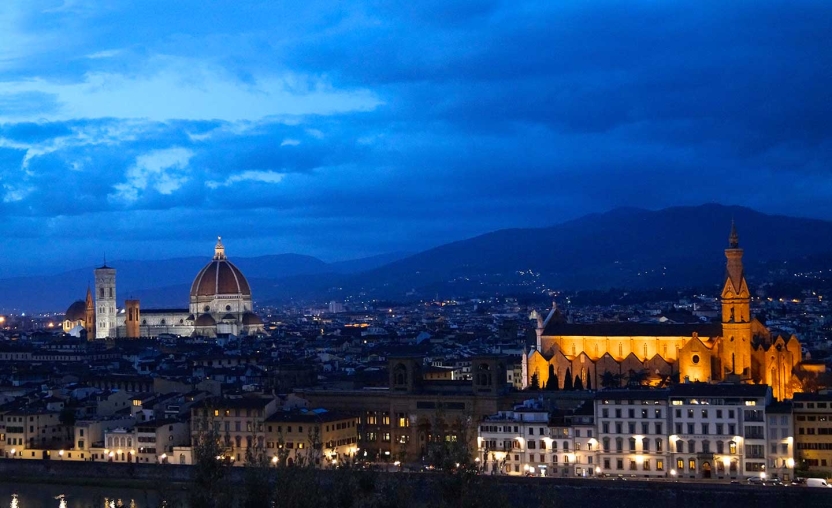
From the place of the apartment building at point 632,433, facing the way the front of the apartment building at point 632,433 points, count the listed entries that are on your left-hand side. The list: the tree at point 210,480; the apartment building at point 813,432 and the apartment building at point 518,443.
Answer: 1

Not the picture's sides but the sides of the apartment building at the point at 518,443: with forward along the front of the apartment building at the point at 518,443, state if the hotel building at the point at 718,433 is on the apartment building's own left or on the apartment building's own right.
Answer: on the apartment building's own left

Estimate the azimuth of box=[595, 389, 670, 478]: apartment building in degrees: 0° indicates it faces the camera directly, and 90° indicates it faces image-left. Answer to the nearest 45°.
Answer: approximately 0°

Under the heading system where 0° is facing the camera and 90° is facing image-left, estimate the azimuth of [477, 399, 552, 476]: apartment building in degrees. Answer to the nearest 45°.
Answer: approximately 0°

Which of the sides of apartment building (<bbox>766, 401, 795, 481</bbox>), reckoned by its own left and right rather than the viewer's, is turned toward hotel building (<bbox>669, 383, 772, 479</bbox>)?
right

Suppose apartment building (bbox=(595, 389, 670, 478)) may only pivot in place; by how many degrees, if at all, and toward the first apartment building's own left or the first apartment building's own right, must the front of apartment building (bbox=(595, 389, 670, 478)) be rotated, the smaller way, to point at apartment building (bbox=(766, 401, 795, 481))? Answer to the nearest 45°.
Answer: approximately 90° to the first apartment building's own left
